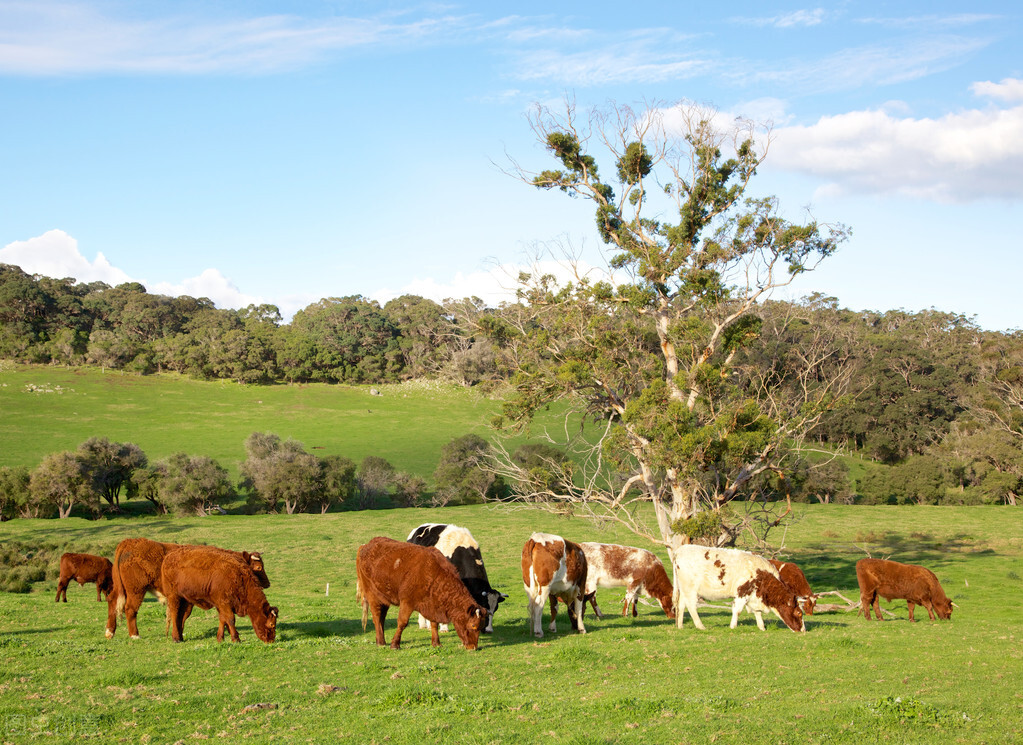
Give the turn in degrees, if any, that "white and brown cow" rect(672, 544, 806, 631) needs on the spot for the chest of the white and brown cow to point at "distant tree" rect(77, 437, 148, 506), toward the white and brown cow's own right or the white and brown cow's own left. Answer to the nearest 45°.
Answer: approximately 135° to the white and brown cow's own left

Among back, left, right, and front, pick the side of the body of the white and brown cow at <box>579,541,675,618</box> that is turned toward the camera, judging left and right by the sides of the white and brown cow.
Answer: right

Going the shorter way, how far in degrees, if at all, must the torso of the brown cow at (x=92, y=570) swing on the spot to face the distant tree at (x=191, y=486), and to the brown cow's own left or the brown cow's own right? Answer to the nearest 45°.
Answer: approximately 90° to the brown cow's own left

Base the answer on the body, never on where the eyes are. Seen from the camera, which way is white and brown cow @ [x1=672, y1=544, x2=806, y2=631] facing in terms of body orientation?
to the viewer's right

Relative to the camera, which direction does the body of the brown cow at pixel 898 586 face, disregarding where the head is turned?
to the viewer's right

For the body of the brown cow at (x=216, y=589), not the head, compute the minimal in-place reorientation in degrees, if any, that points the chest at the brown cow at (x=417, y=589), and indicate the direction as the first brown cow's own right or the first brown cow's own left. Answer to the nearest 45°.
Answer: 0° — it already faces it

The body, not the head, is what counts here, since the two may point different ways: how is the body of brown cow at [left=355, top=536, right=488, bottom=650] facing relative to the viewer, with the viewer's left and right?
facing the viewer and to the right of the viewer

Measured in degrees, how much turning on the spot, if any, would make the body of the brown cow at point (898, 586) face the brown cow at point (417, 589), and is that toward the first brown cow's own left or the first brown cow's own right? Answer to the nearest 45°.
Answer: approximately 135° to the first brown cow's own right

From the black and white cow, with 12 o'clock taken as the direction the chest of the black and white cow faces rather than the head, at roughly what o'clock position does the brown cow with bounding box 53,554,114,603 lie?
The brown cow is roughly at 5 o'clock from the black and white cow.

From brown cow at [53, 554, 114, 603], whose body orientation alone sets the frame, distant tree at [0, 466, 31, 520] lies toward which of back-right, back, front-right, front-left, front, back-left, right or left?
left

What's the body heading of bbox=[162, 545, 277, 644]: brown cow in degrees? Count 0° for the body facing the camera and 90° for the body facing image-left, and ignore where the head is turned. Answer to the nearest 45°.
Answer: approximately 270°
